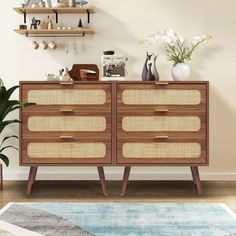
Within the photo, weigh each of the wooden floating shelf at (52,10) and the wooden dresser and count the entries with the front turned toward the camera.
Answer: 2

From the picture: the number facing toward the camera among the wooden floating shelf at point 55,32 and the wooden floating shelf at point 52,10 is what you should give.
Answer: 2

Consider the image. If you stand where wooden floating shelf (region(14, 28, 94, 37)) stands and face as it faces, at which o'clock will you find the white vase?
The white vase is roughly at 10 o'clock from the wooden floating shelf.

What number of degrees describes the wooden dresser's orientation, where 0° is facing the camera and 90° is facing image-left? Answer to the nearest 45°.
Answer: approximately 0°
